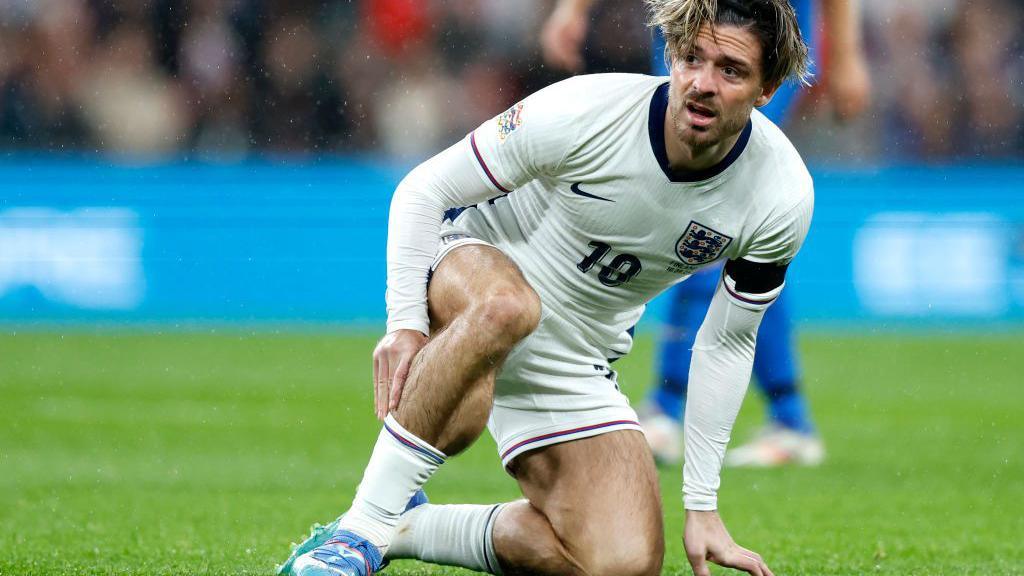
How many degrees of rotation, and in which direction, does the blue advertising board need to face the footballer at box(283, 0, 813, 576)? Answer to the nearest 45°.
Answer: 0° — it already faces them

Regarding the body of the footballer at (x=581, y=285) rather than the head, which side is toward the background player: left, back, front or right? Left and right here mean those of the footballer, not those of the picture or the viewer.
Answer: back

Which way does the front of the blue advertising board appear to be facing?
toward the camera

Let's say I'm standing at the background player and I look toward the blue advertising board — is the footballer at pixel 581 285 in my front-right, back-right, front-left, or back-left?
back-left

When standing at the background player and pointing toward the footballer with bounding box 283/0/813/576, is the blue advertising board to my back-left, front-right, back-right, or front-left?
back-right

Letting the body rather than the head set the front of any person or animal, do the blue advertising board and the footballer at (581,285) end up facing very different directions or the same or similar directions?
same or similar directions

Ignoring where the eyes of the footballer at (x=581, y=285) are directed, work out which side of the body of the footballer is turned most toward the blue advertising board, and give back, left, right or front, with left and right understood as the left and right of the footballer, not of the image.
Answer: back

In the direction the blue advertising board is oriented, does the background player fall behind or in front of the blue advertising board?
in front

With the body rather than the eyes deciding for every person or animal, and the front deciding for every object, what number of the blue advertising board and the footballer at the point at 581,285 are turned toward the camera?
2

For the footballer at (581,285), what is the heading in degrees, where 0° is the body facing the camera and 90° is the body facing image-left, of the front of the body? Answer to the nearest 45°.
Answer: approximately 0°

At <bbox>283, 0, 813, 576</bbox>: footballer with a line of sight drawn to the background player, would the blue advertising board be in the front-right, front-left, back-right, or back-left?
front-left
